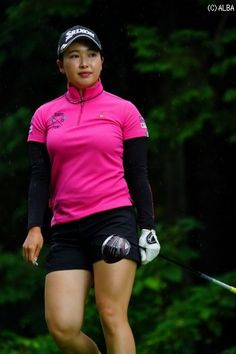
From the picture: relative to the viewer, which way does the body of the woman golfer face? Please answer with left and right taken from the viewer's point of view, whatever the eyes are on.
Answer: facing the viewer
